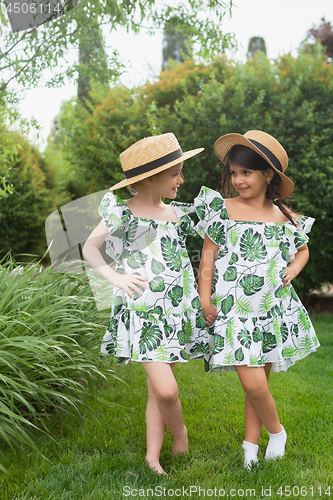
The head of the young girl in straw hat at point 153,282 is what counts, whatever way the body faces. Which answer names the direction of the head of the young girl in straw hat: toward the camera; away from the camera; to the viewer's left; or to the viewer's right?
to the viewer's right

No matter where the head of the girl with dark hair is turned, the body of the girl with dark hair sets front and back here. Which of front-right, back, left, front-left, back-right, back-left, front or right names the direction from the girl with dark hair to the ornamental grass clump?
right

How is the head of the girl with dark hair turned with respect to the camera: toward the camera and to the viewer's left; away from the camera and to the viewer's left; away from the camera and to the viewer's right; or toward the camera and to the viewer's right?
toward the camera and to the viewer's left

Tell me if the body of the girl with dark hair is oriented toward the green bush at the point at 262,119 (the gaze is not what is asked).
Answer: no

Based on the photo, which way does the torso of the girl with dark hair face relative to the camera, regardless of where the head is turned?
toward the camera

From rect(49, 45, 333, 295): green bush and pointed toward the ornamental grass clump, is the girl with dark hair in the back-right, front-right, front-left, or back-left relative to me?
front-left
